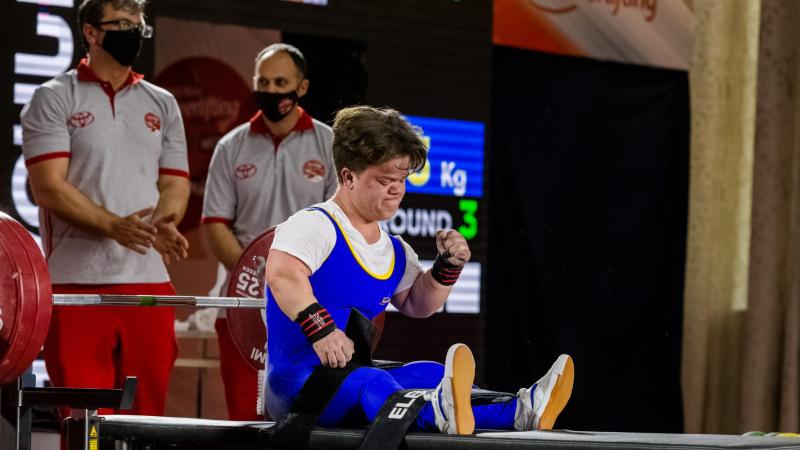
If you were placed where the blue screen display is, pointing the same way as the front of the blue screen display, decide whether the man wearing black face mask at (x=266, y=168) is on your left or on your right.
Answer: on your right

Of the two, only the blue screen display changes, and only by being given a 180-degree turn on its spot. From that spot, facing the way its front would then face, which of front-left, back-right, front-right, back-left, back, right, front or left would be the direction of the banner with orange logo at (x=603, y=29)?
front-right

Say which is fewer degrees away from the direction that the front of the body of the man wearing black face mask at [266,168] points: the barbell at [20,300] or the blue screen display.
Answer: the barbell

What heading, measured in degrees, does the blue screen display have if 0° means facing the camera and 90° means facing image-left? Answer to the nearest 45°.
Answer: approximately 0°

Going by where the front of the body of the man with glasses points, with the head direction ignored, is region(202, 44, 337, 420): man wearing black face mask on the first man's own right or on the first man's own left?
on the first man's own left

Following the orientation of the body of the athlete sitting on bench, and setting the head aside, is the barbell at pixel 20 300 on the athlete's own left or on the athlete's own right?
on the athlete's own right

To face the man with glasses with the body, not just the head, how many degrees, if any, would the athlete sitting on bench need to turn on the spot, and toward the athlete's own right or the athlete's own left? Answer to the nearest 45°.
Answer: approximately 180°

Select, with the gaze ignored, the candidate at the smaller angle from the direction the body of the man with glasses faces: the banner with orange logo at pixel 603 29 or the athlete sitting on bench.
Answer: the athlete sitting on bench

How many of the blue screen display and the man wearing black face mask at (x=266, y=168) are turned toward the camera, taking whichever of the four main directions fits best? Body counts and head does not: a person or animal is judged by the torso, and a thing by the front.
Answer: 2

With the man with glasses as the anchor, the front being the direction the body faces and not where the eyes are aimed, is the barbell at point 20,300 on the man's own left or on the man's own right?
on the man's own right

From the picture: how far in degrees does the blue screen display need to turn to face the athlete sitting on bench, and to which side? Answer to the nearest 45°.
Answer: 0° — it already faces them

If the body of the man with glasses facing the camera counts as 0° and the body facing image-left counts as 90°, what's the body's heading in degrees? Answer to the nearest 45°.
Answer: approximately 315°
